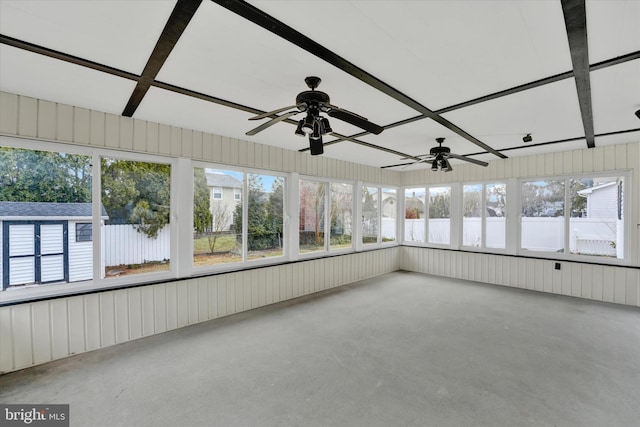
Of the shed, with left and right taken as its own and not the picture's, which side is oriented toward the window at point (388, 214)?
left

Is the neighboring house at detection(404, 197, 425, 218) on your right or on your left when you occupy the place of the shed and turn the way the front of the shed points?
on your left

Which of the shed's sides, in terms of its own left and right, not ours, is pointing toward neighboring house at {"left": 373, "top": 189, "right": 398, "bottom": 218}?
left

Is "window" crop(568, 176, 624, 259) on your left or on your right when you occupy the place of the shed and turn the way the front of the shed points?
on your left

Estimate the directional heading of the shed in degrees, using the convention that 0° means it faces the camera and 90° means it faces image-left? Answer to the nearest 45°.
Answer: approximately 0°

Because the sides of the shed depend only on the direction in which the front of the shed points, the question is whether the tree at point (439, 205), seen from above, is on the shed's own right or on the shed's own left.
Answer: on the shed's own left

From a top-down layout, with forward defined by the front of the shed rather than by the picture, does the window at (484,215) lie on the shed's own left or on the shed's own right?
on the shed's own left

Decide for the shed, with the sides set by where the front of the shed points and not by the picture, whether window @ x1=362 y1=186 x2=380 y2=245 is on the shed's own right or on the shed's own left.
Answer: on the shed's own left
